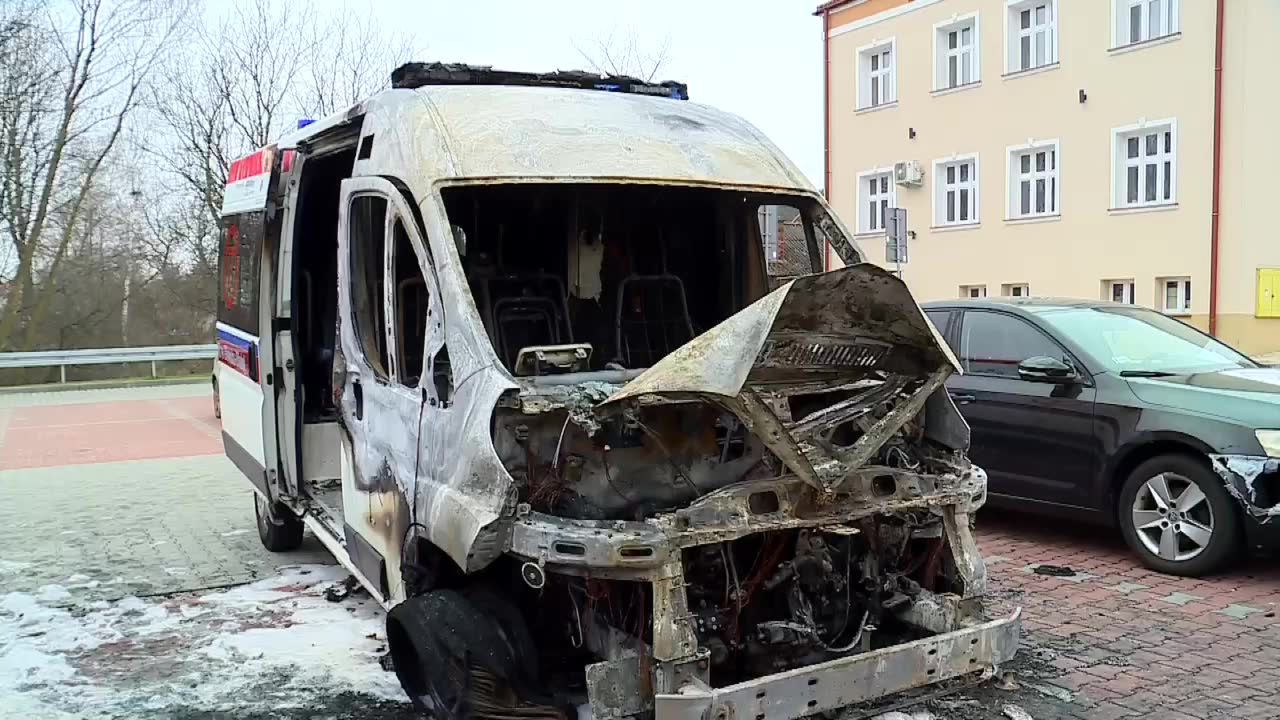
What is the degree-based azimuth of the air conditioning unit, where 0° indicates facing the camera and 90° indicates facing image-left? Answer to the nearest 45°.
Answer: approximately 45°

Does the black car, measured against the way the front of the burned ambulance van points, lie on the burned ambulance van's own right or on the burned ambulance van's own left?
on the burned ambulance van's own left

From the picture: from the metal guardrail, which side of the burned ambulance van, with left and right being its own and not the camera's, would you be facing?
back

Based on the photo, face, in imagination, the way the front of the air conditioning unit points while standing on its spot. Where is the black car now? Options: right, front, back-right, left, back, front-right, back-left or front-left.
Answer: front-left

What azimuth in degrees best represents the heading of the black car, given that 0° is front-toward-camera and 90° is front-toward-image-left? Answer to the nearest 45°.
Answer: approximately 315°

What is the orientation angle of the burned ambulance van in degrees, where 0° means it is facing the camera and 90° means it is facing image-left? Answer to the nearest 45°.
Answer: approximately 315°

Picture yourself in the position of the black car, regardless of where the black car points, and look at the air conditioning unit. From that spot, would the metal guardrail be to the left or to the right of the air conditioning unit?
left

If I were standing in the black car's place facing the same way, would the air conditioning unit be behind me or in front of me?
behind
